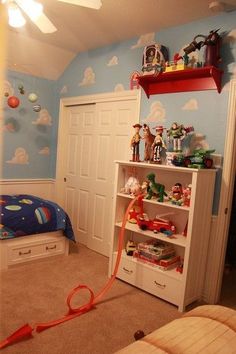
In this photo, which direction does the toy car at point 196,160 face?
to the viewer's left

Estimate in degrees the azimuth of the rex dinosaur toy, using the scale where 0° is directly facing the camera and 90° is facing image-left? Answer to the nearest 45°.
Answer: approximately 45°

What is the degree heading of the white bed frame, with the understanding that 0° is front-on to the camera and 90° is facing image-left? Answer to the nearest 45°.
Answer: approximately 315°

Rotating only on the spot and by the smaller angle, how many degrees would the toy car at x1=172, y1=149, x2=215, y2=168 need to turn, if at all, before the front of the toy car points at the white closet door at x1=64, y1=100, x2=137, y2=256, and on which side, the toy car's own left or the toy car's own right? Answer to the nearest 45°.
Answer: approximately 45° to the toy car's own right

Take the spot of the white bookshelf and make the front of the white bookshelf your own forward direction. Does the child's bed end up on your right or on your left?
on your right
